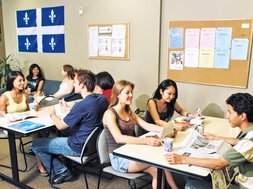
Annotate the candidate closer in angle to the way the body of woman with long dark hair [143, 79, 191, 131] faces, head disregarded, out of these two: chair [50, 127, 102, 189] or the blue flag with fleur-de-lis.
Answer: the chair

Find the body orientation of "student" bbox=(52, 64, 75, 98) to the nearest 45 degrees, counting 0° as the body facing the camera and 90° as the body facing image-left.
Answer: approximately 90°

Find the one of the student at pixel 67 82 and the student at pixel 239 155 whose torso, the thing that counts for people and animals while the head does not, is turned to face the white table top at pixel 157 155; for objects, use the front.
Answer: the student at pixel 239 155

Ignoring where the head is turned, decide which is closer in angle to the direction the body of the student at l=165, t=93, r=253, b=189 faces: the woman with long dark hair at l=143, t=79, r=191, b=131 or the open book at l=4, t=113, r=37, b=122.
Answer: the open book

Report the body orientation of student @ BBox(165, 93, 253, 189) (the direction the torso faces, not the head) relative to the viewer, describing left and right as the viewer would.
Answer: facing to the left of the viewer

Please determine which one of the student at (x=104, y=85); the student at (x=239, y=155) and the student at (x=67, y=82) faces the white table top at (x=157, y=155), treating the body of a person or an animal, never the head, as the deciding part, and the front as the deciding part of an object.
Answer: the student at (x=239, y=155)

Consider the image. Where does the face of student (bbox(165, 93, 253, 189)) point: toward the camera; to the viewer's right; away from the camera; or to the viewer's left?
to the viewer's left
